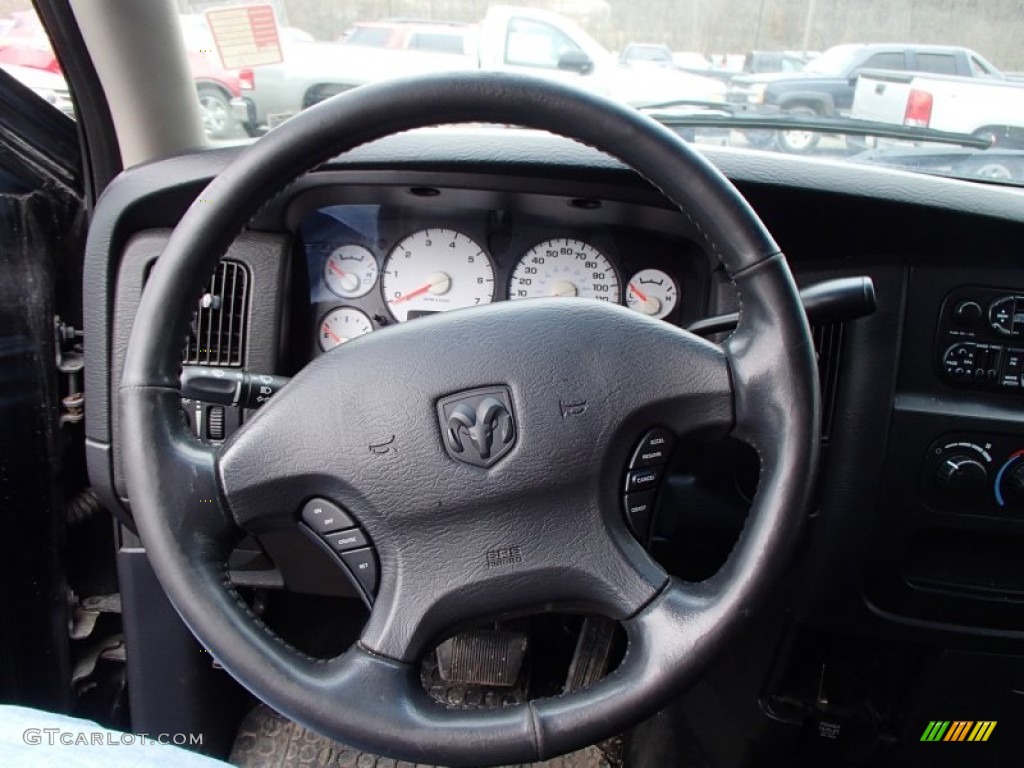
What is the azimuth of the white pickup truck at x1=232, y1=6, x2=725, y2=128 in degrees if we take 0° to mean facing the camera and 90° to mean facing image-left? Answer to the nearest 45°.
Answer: approximately 270°

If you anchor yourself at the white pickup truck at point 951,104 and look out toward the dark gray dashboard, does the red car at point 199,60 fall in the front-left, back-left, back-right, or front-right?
front-right

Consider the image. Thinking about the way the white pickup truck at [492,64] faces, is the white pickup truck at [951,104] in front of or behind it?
in front

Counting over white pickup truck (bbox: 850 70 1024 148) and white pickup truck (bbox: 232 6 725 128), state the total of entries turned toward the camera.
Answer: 0

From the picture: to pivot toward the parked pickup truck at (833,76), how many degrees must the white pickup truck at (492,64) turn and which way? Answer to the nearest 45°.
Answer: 0° — it already faces it

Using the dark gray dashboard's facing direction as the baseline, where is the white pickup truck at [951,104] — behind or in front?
behind

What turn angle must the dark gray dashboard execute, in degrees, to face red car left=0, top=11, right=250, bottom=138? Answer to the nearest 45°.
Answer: approximately 90° to its right

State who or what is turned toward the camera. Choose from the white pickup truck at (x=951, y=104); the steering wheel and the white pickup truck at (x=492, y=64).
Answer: the steering wheel

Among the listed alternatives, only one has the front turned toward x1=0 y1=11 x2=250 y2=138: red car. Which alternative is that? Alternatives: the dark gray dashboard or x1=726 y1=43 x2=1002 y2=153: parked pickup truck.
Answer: the parked pickup truck

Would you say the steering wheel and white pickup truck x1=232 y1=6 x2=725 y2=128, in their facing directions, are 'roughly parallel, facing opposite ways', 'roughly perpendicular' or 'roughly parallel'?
roughly perpendicular

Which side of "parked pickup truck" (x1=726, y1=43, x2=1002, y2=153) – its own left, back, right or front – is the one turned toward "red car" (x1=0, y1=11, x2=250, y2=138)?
front

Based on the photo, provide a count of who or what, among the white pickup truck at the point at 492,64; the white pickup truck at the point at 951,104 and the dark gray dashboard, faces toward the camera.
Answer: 1

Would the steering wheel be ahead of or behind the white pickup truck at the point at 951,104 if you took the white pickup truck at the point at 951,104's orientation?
behind

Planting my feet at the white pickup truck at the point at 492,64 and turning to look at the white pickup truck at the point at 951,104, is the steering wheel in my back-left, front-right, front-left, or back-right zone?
front-right

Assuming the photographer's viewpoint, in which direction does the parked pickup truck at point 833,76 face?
facing the viewer and to the left of the viewer

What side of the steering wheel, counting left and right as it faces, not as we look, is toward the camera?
front

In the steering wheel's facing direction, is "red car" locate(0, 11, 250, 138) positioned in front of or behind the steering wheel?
behind

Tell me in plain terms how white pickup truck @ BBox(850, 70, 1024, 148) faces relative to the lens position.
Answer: facing away from the viewer and to the right of the viewer
